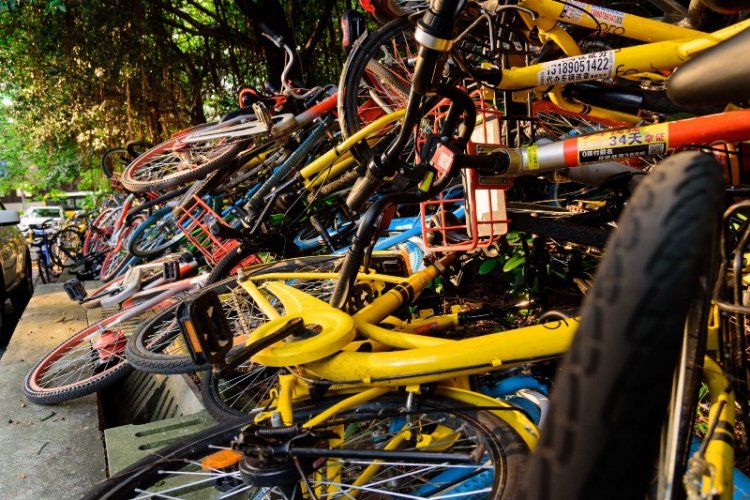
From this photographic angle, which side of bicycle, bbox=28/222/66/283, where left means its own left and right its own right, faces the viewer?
front

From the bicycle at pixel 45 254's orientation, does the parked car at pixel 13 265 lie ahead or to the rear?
ahead

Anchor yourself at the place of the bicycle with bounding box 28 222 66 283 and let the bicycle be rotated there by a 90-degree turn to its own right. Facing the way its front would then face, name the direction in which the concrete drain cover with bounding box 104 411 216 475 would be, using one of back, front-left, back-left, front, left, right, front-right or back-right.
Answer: left
